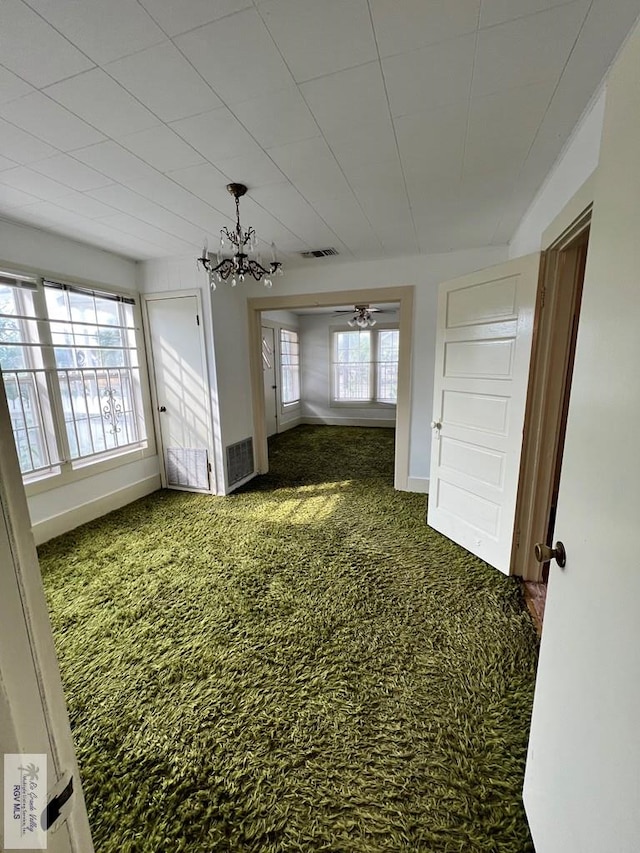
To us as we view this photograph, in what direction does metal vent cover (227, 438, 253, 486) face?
facing the viewer and to the right of the viewer

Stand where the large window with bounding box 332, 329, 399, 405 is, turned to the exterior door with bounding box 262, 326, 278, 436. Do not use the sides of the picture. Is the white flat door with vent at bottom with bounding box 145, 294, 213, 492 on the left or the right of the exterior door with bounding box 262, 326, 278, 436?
left

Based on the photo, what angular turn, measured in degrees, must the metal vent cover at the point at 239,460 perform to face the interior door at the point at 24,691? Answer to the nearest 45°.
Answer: approximately 45° to its right

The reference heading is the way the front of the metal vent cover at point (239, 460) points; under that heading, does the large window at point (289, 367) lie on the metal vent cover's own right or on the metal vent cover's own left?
on the metal vent cover's own left

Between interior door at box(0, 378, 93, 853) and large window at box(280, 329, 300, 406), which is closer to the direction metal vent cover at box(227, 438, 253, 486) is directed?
the interior door

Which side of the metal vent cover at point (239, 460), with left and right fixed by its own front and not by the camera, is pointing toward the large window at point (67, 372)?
right
